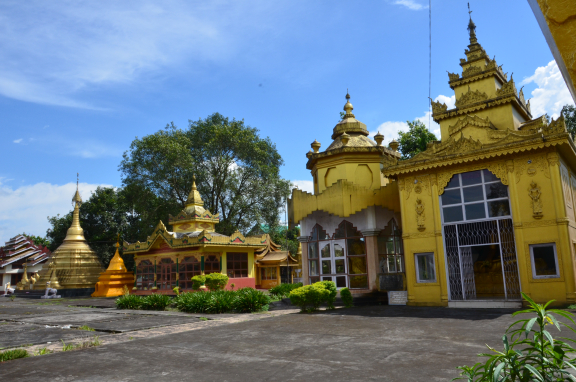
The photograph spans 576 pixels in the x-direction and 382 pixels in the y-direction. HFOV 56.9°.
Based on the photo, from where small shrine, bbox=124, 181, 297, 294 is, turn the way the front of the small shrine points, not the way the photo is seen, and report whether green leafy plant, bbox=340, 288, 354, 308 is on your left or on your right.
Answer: on your left

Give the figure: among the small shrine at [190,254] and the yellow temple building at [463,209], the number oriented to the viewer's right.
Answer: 0

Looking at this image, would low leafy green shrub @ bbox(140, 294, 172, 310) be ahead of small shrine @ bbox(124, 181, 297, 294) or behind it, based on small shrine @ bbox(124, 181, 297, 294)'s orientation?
ahead

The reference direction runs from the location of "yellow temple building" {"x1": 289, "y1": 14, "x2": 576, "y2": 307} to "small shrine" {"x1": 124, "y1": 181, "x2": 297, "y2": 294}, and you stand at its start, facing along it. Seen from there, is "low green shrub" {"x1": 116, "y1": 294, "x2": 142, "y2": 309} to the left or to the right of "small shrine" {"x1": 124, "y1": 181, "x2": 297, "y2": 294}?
left

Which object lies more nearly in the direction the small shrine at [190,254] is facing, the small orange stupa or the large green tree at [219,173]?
the small orange stupa

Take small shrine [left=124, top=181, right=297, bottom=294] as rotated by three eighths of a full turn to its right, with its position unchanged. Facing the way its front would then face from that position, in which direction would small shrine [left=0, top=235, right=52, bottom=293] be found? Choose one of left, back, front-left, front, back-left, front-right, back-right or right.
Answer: front-left

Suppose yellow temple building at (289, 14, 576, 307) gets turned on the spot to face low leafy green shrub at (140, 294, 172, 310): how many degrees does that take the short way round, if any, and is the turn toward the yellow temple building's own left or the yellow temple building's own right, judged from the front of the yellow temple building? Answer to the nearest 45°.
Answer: approximately 90° to the yellow temple building's own right

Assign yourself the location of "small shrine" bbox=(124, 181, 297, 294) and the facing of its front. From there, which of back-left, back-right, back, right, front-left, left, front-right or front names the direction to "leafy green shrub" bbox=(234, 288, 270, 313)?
front-left

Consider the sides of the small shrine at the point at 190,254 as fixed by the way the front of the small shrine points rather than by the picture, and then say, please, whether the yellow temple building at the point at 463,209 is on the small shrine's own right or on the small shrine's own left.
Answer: on the small shrine's own left

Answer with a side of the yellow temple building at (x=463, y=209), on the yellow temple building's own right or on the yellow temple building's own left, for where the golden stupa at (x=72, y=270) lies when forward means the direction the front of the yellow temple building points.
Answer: on the yellow temple building's own right

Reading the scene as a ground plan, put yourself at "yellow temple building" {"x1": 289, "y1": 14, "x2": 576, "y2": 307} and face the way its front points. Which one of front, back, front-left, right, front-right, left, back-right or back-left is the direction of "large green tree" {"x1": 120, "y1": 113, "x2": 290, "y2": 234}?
back-right

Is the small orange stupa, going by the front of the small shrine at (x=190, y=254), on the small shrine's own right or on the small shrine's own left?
on the small shrine's own right

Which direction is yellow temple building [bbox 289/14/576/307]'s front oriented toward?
toward the camera

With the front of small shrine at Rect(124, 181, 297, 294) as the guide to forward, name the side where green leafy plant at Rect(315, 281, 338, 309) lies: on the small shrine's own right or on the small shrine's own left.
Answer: on the small shrine's own left
